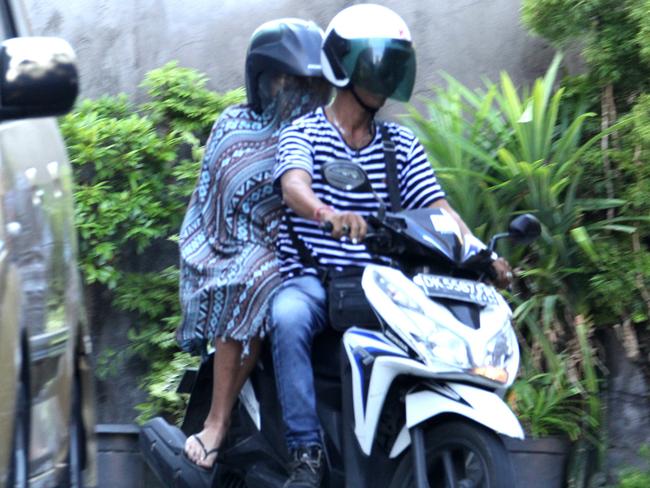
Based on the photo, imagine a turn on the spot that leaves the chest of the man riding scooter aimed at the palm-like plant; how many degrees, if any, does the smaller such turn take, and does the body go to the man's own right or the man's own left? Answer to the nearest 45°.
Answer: approximately 90° to the man's own left

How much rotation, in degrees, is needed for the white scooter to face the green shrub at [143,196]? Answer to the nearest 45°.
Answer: approximately 180°

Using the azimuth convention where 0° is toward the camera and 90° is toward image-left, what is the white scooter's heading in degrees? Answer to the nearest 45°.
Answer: approximately 315°

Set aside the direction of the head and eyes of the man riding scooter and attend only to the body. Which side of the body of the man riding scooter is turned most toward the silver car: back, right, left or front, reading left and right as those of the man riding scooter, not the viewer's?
right

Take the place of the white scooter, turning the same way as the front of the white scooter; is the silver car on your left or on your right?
on your right

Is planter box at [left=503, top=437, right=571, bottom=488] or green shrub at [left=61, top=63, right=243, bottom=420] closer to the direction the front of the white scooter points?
the planter box

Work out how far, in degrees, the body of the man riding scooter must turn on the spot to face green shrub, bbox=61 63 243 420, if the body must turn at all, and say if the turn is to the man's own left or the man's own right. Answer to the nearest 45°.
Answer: approximately 180°

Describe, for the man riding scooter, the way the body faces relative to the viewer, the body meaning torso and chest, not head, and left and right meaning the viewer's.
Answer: facing the viewer and to the right of the viewer
